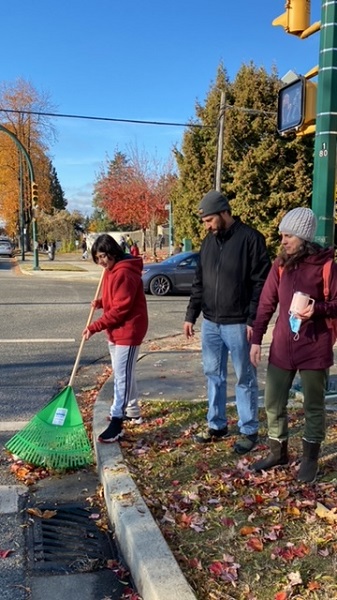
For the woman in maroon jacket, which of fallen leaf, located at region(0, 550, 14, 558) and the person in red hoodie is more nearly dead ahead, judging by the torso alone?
the fallen leaf

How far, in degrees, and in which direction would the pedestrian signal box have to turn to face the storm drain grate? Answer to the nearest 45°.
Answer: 0° — it already faces it

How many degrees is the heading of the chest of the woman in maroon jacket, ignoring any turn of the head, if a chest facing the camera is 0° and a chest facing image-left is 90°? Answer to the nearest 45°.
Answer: approximately 45°

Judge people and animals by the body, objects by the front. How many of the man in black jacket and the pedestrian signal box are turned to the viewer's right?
0

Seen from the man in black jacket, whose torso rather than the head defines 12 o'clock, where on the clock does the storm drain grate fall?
The storm drain grate is roughly at 12 o'clock from the man in black jacket.

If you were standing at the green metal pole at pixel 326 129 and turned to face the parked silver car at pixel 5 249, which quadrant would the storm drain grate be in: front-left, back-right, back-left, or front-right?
back-left

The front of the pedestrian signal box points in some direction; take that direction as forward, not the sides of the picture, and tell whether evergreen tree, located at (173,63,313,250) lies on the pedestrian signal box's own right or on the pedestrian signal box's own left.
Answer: on the pedestrian signal box's own right

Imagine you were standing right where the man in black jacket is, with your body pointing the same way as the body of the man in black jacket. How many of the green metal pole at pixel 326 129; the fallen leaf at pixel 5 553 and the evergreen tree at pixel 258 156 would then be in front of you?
1

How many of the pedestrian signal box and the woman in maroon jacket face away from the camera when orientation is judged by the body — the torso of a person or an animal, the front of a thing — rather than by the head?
0

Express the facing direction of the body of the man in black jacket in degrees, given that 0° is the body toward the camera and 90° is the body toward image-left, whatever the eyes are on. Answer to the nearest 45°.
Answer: approximately 45°

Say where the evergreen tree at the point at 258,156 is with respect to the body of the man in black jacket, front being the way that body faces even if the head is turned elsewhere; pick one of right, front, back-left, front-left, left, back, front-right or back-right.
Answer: back-right

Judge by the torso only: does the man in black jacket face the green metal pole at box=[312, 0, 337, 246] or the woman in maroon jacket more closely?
the woman in maroon jacket

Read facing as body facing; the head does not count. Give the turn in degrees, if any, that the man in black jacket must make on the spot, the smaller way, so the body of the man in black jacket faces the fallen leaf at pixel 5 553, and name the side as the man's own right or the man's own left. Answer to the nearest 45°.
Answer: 0° — they already face it

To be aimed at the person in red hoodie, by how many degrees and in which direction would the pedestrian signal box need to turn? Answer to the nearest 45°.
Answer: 0° — it already faces them
